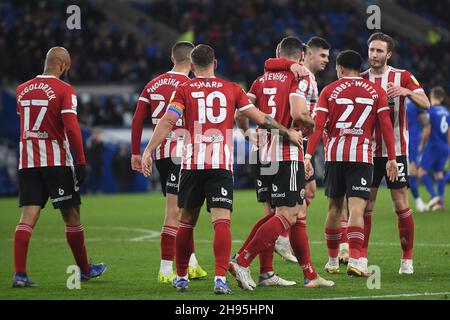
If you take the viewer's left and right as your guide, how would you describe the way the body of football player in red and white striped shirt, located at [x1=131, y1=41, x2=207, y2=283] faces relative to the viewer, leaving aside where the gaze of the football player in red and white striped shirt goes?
facing away from the viewer and to the right of the viewer

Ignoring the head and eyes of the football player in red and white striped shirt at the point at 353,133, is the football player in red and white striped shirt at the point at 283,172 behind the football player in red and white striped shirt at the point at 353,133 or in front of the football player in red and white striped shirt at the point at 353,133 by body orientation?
behind

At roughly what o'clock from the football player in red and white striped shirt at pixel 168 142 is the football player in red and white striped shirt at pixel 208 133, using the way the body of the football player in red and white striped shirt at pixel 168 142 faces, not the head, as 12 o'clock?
the football player in red and white striped shirt at pixel 208 133 is roughly at 4 o'clock from the football player in red and white striped shirt at pixel 168 142.

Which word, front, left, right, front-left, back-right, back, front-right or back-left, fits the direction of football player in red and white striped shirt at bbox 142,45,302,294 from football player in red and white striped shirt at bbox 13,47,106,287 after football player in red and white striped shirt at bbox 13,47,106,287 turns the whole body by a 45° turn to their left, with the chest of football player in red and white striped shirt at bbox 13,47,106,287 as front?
back-right

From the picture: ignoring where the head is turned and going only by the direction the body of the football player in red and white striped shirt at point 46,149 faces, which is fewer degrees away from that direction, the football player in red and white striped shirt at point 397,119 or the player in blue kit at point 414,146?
the player in blue kit

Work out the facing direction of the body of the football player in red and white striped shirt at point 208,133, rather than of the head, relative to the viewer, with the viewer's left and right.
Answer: facing away from the viewer

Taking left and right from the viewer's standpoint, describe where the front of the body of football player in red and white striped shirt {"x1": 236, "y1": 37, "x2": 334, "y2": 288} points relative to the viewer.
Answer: facing away from the viewer and to the right of the viewer

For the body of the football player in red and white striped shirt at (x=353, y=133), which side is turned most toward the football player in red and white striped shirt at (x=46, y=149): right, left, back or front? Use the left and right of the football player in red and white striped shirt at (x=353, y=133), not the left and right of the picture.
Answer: left

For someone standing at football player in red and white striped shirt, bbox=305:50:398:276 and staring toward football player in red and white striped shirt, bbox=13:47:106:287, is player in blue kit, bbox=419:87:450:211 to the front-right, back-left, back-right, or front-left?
back-right

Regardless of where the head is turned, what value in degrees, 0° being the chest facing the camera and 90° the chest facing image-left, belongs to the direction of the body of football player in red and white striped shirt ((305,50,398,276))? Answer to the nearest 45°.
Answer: approximately 180°

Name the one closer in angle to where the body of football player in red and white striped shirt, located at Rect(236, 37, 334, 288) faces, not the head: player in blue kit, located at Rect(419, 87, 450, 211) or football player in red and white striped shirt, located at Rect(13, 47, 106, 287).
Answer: the player in blue kit

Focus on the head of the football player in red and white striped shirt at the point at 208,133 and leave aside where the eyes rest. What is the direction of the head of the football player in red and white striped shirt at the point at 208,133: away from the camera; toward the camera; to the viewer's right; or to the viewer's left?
away from the camera

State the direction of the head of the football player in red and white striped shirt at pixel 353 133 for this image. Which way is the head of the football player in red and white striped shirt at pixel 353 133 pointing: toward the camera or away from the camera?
away from the camera

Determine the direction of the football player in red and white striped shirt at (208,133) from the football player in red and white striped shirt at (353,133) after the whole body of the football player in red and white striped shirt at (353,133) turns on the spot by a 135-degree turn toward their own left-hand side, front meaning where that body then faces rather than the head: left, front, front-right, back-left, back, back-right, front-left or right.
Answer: front

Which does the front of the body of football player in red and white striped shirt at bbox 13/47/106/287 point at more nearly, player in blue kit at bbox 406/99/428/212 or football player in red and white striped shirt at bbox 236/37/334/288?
the player in blue kit
